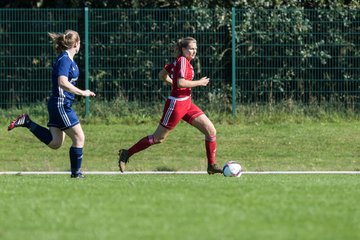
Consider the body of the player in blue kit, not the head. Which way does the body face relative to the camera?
to the viewer's right

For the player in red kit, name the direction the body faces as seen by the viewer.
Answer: to the viewer's right

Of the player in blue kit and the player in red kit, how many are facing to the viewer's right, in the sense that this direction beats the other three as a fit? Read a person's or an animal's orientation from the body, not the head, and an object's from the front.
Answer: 2

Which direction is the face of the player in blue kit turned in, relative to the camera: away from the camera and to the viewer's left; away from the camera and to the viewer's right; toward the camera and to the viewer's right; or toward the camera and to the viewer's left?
away from the camera and to the viewer's right

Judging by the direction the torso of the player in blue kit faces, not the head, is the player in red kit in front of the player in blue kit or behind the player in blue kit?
in front

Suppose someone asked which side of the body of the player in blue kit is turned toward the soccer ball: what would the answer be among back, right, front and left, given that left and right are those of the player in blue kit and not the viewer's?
front

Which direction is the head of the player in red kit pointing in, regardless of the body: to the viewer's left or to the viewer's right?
to the viewer's right

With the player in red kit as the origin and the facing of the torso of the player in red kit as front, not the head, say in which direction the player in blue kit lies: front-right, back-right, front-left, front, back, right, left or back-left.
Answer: back-right

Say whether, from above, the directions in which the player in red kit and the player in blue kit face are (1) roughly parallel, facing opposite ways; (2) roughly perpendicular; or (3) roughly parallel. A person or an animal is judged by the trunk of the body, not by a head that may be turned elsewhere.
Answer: roughly parallel
